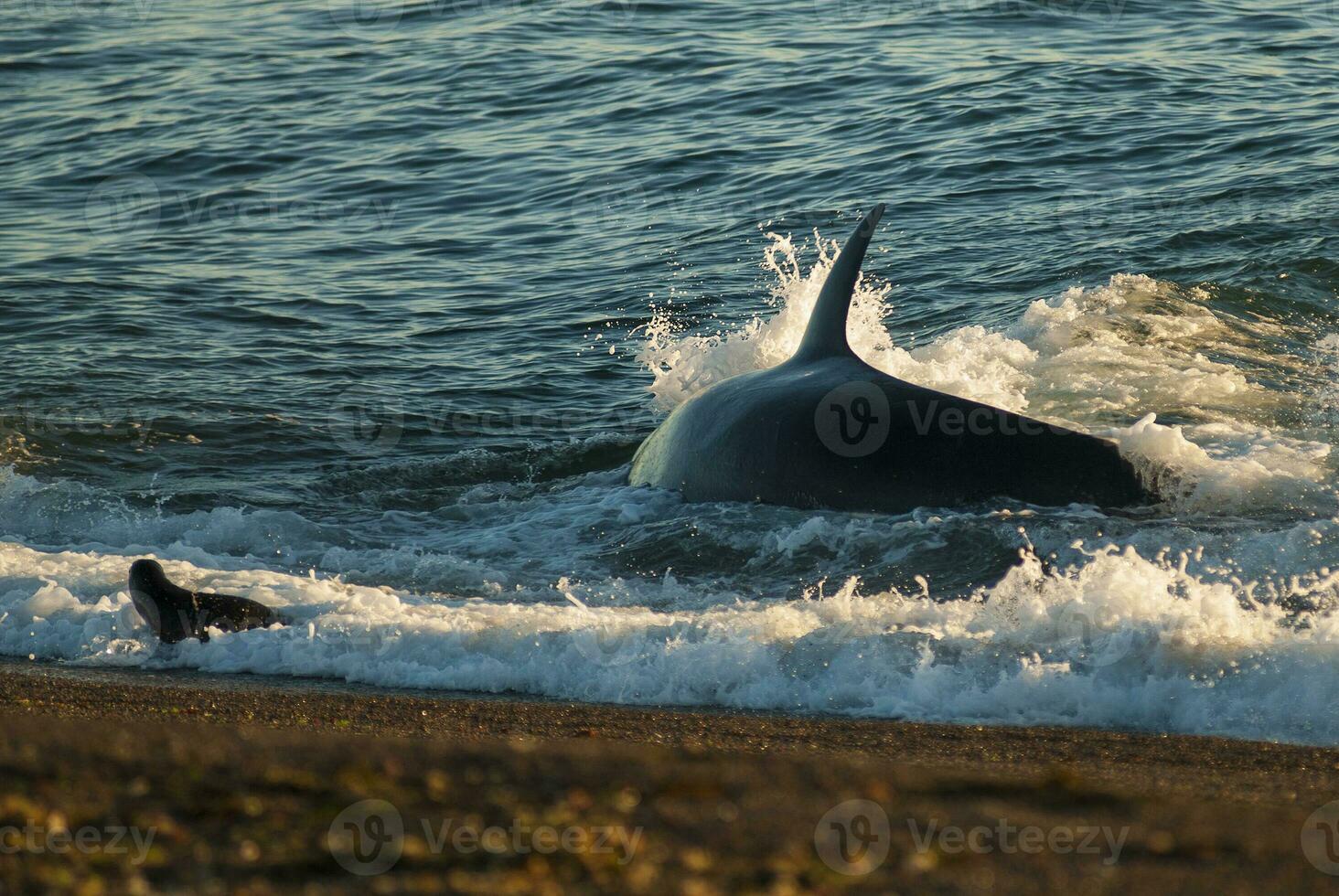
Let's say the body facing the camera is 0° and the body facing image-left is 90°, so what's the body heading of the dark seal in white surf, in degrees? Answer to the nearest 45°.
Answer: approximately 90°

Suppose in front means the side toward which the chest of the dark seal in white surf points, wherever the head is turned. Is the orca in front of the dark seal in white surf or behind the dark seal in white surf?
behind
